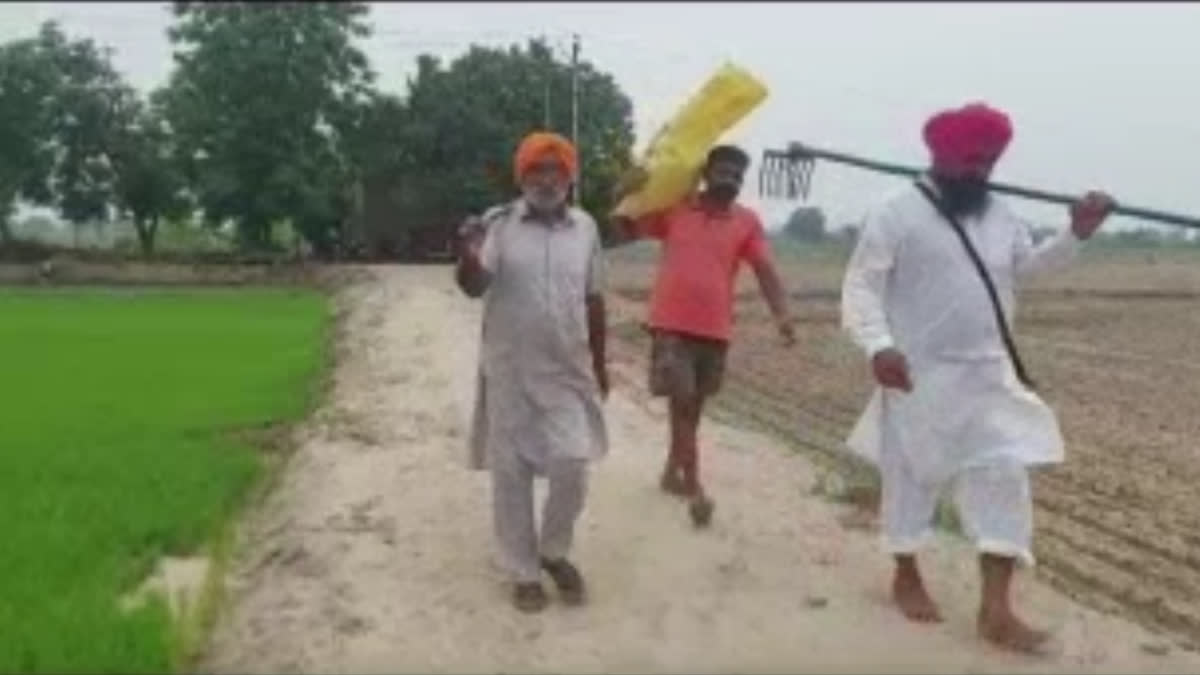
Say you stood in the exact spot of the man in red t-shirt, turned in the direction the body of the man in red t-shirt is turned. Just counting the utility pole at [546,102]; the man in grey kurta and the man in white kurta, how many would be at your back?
1

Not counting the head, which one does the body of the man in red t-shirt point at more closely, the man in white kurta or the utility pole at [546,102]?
the man in white kurta

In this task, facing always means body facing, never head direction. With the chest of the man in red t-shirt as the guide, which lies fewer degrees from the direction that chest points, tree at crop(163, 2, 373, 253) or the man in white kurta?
the man in white kurta

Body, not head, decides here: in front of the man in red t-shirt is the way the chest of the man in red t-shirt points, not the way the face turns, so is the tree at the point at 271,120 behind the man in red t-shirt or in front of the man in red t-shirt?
behind

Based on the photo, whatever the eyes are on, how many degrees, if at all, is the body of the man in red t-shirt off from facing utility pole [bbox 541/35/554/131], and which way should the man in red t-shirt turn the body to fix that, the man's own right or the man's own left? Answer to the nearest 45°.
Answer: approximately 180°

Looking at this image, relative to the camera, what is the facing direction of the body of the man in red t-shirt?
toward the camera

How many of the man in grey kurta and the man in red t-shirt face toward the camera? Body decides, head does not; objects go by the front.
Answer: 2

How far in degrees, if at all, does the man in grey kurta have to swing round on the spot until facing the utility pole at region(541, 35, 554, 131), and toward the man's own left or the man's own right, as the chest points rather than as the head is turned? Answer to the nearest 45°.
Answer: approximately 180°

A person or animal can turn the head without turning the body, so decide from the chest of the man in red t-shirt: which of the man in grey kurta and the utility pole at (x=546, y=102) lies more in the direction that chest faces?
the man in grey kurta

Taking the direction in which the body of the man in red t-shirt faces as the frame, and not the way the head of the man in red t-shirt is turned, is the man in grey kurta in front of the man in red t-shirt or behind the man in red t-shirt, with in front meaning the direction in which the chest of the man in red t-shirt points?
in front
